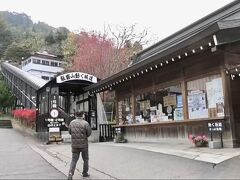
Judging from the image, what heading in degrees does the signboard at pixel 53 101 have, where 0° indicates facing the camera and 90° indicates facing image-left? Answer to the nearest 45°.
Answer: approximately 0°

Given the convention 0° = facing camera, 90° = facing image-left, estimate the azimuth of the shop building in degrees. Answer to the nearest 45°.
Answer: approximately 45°

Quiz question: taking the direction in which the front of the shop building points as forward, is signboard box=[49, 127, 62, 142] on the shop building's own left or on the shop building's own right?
on the shop building's own right

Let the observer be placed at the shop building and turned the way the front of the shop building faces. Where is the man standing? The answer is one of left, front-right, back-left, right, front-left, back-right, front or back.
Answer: front

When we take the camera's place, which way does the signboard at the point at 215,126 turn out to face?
facing the viewer

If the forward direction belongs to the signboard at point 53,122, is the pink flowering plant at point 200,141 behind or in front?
in front
